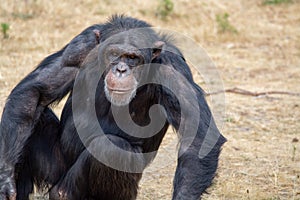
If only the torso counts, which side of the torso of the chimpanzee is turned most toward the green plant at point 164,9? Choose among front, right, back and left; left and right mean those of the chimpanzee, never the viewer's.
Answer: back

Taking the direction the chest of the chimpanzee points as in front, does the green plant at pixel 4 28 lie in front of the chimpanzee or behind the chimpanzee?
behind

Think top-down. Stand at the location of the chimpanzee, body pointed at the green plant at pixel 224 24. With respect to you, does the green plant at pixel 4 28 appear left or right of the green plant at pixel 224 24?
left

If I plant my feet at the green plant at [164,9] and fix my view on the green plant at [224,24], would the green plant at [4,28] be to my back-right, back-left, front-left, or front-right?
back-right

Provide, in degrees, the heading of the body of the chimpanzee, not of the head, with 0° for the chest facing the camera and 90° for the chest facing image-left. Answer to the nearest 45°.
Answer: approximately 0°

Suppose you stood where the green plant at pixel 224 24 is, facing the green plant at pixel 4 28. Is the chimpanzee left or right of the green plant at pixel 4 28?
left
